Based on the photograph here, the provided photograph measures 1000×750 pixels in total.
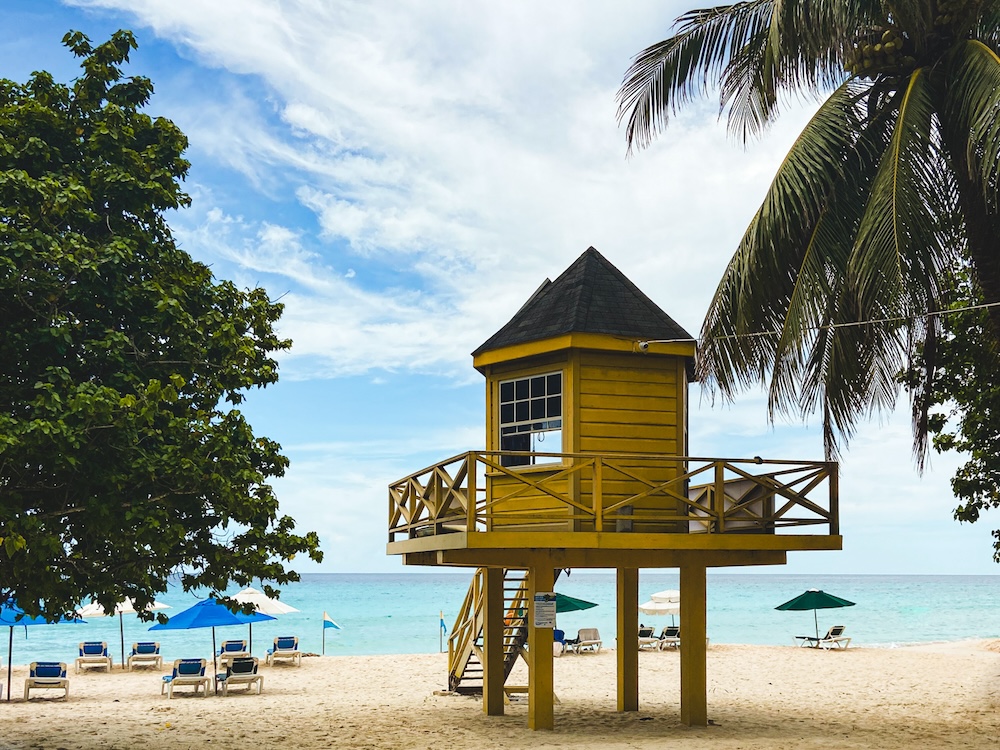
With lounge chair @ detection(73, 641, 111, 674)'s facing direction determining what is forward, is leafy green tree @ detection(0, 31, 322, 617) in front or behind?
behind

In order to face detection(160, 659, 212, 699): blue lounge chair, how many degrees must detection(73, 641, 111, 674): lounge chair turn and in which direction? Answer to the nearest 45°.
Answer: approximately 180°

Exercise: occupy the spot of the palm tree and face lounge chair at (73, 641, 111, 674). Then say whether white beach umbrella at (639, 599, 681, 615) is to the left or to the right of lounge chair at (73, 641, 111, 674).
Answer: right

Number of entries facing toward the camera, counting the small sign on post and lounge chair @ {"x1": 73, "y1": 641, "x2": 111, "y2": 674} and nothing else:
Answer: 1

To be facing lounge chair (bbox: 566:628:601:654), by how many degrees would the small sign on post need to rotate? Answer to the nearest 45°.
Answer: approximately 180°

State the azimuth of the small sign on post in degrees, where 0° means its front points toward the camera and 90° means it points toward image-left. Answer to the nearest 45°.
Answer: approximately 0°

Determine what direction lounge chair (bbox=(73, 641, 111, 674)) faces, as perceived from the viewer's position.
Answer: facing away from the viewer

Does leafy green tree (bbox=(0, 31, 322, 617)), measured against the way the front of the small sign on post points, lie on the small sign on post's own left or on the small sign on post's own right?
on the small sign on post's own right

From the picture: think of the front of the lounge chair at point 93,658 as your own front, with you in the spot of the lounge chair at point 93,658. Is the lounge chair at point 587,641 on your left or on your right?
on your right
